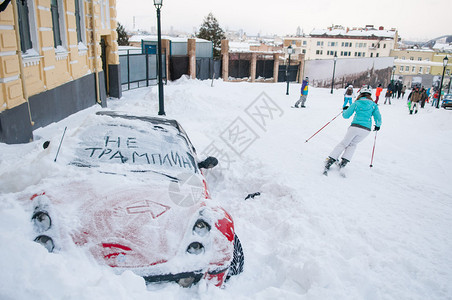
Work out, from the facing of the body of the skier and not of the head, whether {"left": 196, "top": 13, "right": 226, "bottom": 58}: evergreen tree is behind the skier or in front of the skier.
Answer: in front

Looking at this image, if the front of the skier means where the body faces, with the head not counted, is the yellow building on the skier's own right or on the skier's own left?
on the skier's own left

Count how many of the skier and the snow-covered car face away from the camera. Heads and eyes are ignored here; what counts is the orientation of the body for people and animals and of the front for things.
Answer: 1
